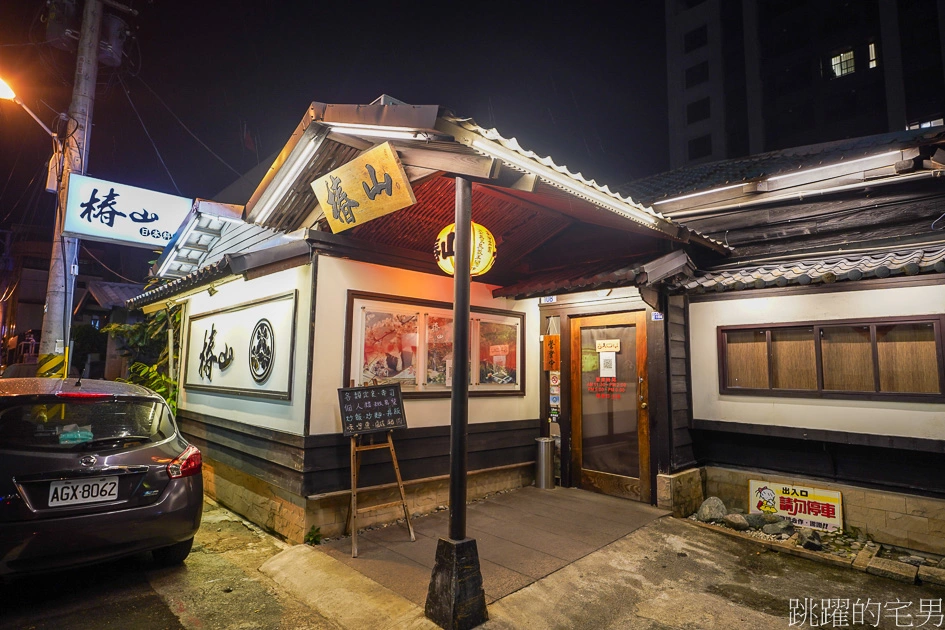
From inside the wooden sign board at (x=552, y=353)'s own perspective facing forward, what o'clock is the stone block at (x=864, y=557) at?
The stone block is roughly at 10 o'clock from the wooden sign board.

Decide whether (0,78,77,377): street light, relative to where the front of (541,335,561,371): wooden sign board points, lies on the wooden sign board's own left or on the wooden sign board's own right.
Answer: on the wooden sign board's own right

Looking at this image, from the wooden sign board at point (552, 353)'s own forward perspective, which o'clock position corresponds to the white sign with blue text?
The white sign with blue text is roughly at 3 o'clock from the wooden sign board.

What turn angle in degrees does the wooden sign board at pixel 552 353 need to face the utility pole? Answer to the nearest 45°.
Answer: approximately 90° to its right

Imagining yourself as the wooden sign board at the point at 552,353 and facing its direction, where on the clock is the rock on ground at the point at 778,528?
The rock on ground is roughly at 10 o'clock from the wooden sign board.

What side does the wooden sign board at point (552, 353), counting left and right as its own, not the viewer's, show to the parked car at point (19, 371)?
right

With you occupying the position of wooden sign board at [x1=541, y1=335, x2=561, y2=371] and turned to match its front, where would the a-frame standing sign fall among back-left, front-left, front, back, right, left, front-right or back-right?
front-right

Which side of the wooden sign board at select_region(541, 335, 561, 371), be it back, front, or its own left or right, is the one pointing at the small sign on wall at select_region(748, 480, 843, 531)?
left

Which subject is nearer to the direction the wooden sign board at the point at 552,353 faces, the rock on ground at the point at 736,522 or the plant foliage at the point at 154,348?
the rock on ground

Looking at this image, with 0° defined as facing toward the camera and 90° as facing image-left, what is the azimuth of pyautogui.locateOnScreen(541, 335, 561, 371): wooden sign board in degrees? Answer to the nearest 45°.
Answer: approximately 0°

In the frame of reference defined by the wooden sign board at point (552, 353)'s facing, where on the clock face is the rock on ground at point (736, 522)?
The rock on ground is roughly at 10 o'clock from the wooden sign board.

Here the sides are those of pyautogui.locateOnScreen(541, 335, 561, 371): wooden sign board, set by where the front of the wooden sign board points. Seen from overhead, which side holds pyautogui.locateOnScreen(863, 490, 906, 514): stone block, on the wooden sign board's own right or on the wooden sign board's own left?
on the wooden sign board's own left

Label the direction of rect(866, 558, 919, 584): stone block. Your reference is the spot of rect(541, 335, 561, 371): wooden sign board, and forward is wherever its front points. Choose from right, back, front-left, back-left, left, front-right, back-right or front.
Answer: front-left
